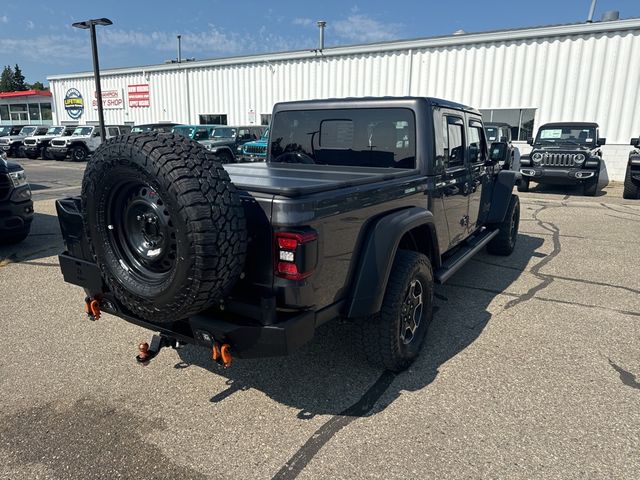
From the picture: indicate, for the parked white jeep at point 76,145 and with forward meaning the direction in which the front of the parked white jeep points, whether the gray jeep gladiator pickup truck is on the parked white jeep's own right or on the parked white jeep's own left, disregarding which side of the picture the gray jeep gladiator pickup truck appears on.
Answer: on the parked white jeep's own left

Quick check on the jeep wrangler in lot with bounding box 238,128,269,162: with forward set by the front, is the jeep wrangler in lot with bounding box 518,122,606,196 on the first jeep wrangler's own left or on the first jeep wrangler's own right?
on the first jeep wrangler's own left

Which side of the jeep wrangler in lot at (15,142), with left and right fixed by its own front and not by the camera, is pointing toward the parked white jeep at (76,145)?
left

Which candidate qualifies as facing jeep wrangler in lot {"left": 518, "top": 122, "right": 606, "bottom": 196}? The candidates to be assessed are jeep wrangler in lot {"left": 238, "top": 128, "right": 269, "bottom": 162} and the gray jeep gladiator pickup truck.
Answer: the gray jeep gladiator pickup truck

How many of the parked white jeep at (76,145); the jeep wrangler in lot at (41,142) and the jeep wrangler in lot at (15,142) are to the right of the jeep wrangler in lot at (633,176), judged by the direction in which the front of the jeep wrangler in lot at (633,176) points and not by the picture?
3

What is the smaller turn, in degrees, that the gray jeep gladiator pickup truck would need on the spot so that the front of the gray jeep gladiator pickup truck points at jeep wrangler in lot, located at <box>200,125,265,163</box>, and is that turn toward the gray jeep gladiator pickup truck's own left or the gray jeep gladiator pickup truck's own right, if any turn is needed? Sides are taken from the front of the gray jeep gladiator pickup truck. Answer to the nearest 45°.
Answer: approximately 45° to the gray jeep gladiator pickup truck's own left

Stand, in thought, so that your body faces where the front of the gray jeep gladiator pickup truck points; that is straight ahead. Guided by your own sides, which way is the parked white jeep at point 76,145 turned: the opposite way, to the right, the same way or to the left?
the opposite way

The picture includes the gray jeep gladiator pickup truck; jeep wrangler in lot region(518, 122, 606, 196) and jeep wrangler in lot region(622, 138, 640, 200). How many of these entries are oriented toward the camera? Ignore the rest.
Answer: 2

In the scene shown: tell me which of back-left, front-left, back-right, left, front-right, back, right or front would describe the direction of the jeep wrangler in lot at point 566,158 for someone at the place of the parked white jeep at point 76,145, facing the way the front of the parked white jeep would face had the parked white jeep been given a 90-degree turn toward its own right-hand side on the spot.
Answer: back

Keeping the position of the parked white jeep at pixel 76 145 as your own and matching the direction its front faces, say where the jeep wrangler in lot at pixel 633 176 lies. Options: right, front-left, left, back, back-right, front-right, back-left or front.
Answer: left

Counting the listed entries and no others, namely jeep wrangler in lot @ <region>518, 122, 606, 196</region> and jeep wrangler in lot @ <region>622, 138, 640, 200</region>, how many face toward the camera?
2

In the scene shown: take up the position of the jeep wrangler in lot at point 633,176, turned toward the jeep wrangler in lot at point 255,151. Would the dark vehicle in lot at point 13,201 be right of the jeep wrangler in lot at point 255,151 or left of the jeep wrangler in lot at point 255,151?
left

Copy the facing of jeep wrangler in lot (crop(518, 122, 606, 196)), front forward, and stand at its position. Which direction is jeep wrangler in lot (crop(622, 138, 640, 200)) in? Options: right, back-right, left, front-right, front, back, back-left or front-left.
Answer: left
